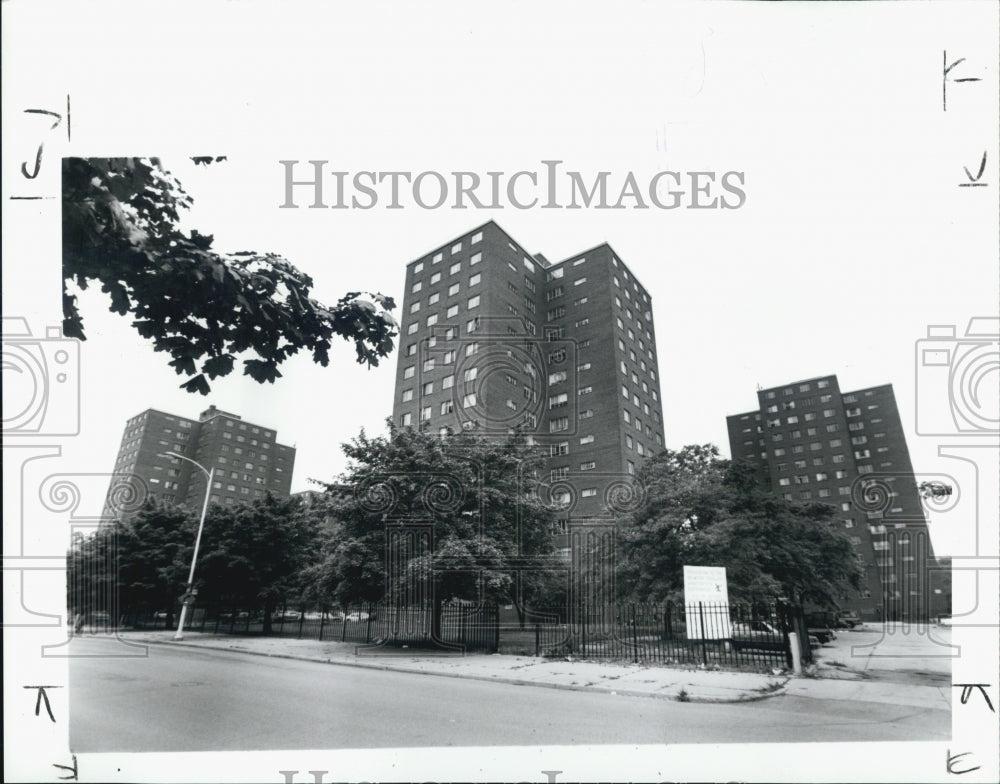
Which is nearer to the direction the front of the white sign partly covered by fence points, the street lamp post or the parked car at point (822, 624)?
the street lamp post

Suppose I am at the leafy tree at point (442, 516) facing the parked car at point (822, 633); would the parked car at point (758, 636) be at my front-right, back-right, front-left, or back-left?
front-right

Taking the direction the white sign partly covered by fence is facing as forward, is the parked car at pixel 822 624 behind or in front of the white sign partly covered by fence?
behind

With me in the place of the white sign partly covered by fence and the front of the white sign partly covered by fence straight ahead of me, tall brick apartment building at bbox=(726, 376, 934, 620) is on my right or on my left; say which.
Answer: on my left

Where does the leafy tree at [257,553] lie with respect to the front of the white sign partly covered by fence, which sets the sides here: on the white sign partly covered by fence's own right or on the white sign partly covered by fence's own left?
on the white sign partly covered by fence's own right

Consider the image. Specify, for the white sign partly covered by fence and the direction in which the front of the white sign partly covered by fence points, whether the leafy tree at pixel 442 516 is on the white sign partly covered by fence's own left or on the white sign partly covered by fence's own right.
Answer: on the white sign partly covered by fence's own right

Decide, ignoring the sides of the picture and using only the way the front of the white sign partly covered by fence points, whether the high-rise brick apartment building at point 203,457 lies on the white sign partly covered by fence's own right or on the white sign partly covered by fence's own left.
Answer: on the white sign partly covered by fence's own right

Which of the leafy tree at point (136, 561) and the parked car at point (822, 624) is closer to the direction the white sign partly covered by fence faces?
the leafy tree

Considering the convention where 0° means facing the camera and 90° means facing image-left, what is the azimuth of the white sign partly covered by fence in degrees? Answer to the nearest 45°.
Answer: approximately 0°
